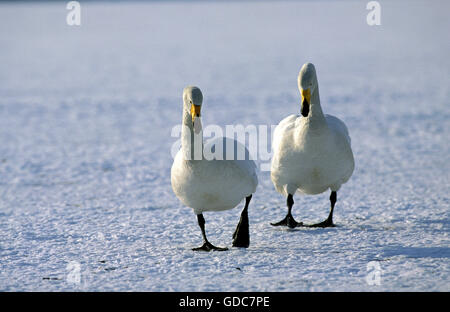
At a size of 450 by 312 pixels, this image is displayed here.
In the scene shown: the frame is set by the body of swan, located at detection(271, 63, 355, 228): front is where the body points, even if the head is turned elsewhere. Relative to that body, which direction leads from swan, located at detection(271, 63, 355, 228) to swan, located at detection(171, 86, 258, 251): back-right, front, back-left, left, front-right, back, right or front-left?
front-right

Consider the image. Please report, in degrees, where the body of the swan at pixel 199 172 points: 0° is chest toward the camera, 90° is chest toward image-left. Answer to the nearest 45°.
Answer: approximately 45°

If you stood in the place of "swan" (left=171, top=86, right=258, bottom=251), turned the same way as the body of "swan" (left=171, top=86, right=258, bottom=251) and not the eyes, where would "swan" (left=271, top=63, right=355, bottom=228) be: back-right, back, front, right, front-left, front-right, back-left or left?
back

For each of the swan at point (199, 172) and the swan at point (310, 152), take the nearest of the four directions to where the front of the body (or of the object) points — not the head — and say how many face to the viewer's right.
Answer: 0

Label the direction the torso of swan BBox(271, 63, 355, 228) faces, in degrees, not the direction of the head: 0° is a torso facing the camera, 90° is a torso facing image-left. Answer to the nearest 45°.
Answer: approximately 0°
